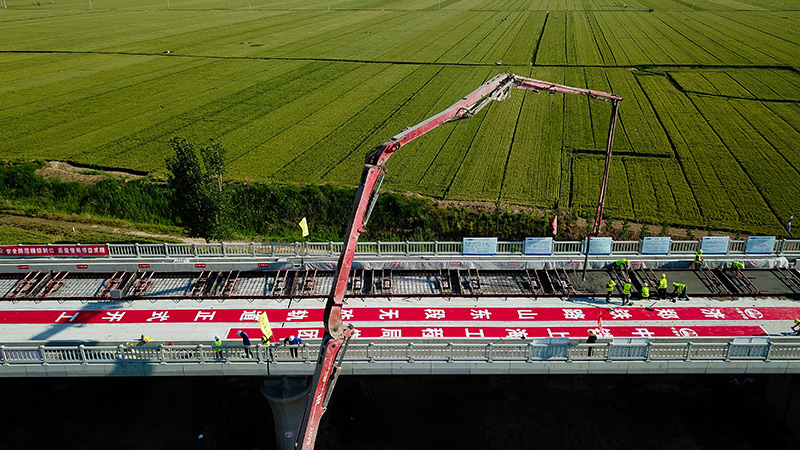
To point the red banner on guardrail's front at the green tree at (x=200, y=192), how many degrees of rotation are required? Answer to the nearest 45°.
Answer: approximately 90° to its left

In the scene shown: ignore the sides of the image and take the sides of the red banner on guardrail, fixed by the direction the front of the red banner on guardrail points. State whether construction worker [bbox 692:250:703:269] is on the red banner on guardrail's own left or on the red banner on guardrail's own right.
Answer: on the red banner on guardrail's own left

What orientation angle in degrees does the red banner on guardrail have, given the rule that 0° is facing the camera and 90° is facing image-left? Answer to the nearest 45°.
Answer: approximately 0°

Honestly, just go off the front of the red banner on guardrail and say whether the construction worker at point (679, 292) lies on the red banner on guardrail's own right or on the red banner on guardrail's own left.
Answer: on the red banner on guardrail's own left

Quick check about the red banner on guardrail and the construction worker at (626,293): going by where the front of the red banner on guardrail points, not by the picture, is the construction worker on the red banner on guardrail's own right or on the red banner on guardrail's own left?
on the red banner on guardrail's own left

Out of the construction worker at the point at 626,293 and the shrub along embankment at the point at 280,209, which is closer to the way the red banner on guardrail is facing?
the construction worker

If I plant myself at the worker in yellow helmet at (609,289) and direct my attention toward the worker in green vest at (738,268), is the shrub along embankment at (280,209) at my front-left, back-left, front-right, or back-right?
back-left

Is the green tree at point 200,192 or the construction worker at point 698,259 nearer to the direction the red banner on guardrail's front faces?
the construction worker

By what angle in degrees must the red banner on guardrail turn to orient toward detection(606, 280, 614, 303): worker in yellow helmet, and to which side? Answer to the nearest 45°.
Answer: approximately 45° to its left

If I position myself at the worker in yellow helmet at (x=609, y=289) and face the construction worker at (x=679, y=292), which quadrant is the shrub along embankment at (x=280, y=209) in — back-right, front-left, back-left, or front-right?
back-left

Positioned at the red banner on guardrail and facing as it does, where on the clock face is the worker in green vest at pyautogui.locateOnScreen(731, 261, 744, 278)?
The worker in green vest is roughly at 10 o'clock from the red banner on guardrail.
